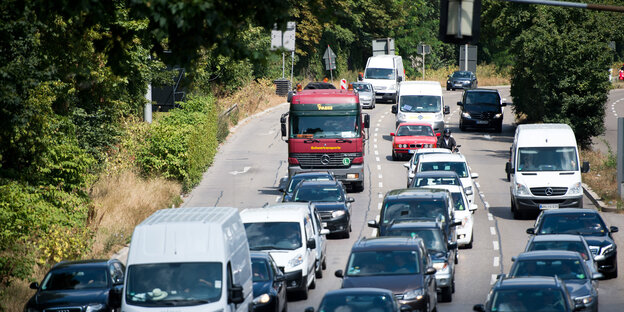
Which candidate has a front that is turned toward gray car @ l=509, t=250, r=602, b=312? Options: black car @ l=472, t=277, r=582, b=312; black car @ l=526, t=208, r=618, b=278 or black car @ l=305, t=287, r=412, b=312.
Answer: black car @ l=526, t=208, r=618, b=278

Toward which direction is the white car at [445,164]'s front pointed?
toward the camera

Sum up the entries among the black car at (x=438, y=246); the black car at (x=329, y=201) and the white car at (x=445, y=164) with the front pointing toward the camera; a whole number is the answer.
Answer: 3

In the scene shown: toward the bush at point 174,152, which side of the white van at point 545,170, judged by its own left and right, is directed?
right

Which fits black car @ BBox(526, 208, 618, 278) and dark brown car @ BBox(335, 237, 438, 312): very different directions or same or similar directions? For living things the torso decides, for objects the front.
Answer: same or similar directions

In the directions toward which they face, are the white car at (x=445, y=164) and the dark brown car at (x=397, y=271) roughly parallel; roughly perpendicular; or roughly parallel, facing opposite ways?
roughly parallel

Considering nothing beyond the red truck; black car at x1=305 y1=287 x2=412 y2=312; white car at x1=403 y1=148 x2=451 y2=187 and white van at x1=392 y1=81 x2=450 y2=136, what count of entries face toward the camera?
4

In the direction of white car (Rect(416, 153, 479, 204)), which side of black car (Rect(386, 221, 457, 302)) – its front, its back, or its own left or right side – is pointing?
back

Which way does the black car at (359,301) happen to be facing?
toward the camera

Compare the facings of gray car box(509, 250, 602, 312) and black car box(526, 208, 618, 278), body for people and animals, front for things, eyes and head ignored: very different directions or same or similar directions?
same or similar directions

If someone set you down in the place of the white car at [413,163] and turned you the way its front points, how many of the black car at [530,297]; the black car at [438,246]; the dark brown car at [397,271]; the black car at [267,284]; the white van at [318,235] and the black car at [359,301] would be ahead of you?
6

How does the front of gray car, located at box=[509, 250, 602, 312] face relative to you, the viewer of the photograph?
facing the viewer

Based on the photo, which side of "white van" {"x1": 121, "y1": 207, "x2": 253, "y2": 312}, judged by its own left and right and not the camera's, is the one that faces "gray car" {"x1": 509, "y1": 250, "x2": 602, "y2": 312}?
left

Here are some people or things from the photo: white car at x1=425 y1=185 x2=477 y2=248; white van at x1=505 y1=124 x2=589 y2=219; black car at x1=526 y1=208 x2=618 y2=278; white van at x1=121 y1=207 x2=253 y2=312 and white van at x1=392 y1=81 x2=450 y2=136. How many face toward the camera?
5

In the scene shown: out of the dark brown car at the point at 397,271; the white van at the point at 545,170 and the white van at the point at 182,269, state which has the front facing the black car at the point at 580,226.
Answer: the white van at the point at 545,170

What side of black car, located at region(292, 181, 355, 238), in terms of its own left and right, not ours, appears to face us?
front

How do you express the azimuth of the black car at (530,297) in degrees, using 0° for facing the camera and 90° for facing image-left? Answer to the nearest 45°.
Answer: approximately 0°

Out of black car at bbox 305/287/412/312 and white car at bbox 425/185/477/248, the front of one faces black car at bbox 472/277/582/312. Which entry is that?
the white car
